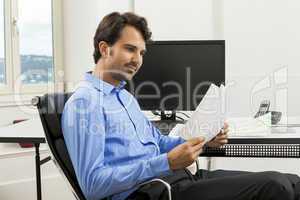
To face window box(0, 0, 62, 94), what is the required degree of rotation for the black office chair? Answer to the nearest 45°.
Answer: approximately 90° to its left

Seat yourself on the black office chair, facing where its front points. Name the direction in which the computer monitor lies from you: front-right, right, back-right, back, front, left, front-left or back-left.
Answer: front-left

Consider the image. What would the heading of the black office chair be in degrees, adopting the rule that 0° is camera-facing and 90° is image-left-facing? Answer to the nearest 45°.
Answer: approximately 270°

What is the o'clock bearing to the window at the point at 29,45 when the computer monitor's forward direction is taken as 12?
The window is roughly at 4 o'clock from the computer monitor.

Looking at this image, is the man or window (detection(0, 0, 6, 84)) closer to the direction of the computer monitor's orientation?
the man

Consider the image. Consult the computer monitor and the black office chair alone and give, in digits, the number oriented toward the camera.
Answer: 1

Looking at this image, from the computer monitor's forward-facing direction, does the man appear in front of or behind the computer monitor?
in front

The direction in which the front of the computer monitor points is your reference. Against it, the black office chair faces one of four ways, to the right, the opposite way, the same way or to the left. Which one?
to the left
